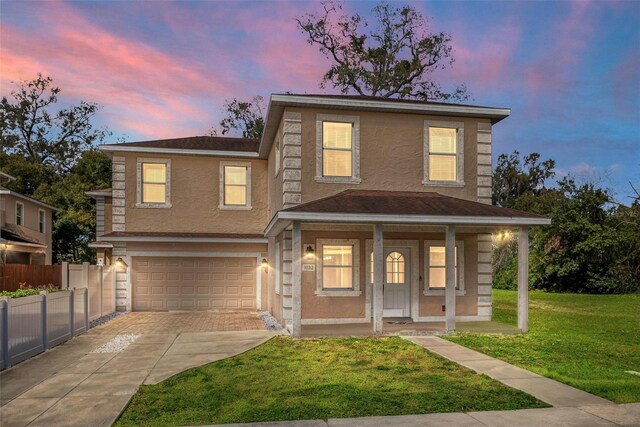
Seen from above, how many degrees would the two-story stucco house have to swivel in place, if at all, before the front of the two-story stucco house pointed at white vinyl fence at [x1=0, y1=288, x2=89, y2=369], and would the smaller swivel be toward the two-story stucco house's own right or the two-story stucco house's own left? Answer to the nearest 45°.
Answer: approximately 45° to the two-story stucco house's own right

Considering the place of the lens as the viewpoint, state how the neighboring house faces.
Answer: facing the viewer and to the right of the viewer

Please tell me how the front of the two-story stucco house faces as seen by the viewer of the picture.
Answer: facing the viewer
